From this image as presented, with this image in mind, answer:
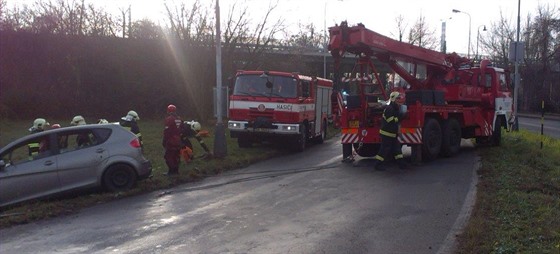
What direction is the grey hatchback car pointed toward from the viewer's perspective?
to the viewer's left

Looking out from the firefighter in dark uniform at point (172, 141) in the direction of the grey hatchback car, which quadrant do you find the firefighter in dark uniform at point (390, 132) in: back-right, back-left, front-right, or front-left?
back-left

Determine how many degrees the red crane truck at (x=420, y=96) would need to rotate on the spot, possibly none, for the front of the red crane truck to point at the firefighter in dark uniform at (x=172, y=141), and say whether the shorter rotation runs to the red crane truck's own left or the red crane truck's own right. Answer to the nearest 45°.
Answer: approximately 180°

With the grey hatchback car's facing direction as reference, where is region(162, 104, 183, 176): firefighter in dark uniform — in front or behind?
behind

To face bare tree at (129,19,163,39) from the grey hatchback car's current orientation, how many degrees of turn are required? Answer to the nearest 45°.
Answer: approximately 90° to its right

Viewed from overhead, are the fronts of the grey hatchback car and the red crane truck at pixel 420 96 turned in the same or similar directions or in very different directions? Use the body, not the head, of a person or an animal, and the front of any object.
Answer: very different directions

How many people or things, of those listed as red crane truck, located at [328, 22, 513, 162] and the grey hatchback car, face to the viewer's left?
1

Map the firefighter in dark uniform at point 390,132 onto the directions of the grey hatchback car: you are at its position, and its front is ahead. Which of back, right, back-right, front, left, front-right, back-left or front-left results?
back

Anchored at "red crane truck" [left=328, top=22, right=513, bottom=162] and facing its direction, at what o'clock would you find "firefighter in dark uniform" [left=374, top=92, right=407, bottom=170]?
The firefighter in dark uniform is roughly at 5 o'clock from the red crane truck.

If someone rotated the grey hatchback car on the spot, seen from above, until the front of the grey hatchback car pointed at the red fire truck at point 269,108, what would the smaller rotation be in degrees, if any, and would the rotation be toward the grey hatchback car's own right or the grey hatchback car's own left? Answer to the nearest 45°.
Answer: approximately 135° to the grey hatchback car's own right

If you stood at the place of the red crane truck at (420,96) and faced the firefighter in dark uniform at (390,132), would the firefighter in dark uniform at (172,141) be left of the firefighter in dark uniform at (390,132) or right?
right

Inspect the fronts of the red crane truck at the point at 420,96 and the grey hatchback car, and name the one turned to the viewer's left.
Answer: the grey hatchback car

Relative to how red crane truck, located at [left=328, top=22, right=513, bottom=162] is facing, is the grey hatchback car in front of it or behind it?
behind

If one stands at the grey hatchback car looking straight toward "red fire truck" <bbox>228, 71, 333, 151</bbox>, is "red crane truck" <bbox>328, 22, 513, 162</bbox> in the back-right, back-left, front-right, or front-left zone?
front-right

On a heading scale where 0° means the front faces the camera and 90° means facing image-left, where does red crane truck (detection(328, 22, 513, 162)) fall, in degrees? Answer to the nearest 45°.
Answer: approximately 225°
